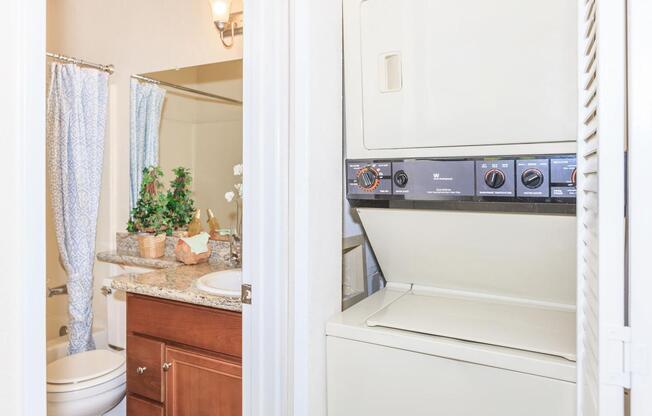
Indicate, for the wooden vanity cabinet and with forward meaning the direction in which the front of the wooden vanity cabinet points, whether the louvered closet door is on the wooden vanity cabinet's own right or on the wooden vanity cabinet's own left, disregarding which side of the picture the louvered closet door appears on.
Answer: on the wooden vanity cabinet's own left

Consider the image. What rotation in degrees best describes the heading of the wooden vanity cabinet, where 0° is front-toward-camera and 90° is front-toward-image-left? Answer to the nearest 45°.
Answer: approximately 45°

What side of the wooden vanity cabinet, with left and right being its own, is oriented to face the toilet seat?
right

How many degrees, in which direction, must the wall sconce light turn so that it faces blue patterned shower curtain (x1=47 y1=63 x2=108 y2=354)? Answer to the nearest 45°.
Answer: approximately 90° to its right

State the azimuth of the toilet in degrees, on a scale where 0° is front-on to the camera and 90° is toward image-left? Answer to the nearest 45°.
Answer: approximately 45°

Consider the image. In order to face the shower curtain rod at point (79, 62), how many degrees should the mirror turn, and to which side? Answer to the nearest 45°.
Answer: approximately 90° to its right
